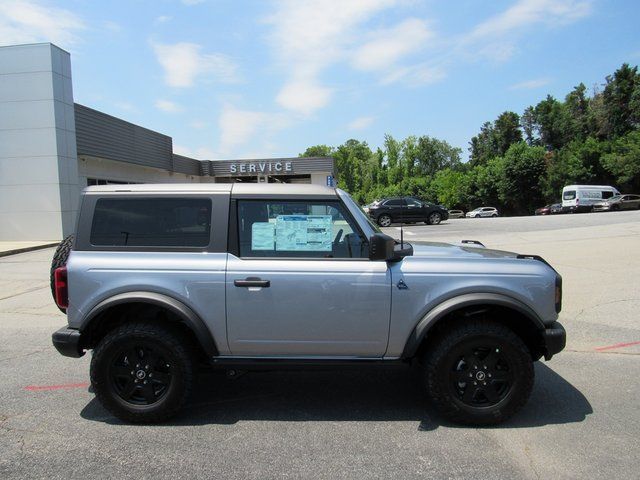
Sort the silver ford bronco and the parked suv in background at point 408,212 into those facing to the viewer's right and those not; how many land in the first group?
2

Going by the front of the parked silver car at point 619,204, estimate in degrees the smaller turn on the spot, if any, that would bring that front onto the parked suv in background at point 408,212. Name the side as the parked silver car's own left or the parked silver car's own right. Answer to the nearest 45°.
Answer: approximately 45° to the parked silver car's own left

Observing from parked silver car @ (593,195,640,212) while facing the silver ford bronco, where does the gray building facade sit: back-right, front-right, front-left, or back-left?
front-right

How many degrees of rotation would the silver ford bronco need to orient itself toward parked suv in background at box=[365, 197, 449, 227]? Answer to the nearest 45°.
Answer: approximately 90° to its left

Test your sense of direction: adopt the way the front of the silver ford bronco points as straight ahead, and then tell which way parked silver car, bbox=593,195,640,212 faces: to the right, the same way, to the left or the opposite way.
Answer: the opposite way

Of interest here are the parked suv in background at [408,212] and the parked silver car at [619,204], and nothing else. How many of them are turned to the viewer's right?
1

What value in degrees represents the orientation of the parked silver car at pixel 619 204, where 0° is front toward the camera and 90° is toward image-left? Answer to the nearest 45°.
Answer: approximately 45°

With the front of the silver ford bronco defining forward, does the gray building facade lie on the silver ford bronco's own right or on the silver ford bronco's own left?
on the silver ford bronco's own left

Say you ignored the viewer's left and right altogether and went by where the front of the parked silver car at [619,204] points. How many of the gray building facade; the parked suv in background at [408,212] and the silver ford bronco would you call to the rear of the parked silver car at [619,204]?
0

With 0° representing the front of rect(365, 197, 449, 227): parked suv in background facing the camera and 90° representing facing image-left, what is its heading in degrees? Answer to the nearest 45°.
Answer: approximately 270°

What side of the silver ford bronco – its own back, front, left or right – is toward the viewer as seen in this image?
right

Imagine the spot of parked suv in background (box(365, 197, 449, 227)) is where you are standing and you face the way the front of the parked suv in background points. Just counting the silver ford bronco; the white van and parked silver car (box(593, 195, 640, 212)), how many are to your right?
1

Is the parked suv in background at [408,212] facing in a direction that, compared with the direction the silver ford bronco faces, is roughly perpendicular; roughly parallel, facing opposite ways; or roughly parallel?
roughly parallel

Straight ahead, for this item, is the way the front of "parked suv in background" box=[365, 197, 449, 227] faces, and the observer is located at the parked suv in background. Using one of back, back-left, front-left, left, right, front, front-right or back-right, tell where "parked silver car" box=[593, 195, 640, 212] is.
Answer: front-left

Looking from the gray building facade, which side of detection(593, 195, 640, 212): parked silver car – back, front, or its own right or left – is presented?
front

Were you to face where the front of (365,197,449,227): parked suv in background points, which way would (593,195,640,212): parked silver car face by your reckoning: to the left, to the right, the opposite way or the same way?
the opposite way
